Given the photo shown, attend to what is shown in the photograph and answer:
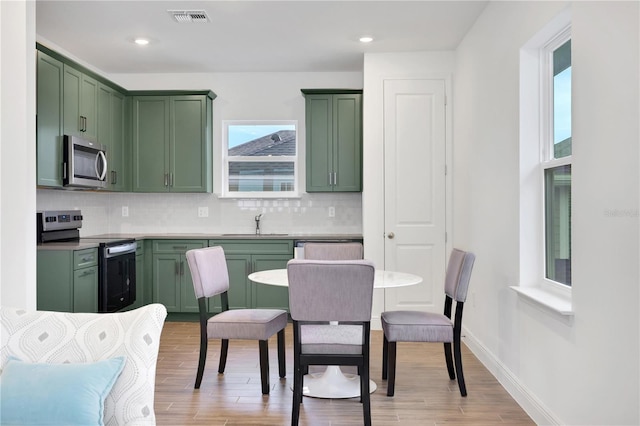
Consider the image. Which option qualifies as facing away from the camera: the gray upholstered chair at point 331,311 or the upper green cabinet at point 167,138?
the gray upholstered chair

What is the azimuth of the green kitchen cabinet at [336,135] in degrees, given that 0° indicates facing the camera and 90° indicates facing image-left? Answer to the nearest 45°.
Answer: approximately 0°

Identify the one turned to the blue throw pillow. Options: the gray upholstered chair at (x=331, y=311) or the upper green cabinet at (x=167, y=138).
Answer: the upper green cabinet

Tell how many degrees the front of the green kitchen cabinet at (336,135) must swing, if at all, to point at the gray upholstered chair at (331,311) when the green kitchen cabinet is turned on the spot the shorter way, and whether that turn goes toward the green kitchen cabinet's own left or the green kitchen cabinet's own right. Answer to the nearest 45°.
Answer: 0° — it already faces it

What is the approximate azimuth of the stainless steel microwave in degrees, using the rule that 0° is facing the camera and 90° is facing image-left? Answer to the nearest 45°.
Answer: approximately 315°

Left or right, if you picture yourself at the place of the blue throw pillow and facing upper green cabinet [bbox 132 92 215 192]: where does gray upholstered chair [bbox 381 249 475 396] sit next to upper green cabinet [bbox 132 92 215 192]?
right

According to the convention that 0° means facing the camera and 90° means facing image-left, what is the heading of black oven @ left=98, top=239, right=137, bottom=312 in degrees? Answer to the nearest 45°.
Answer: approximately 315°

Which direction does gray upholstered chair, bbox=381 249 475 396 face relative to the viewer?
to the viewer's left

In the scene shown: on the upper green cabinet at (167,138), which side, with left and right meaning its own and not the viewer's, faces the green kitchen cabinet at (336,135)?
left
